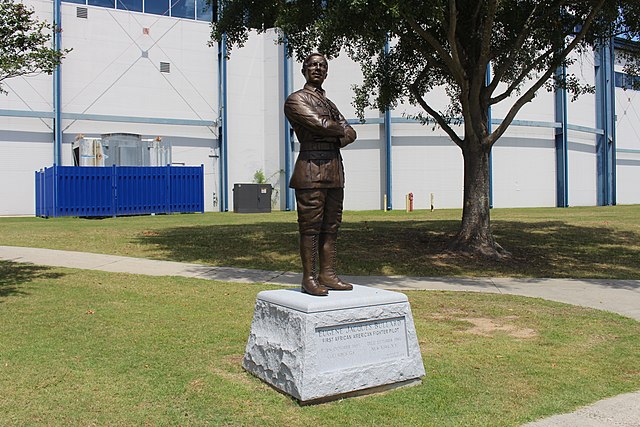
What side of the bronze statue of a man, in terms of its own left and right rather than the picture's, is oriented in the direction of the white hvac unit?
back

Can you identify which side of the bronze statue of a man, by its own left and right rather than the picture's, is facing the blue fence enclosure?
back

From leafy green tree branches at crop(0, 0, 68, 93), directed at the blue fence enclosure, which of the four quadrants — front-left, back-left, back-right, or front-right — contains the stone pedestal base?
back-right

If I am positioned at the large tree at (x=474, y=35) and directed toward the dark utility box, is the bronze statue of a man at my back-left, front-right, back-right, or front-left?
back-left

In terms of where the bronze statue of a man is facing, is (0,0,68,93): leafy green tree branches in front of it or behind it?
behind

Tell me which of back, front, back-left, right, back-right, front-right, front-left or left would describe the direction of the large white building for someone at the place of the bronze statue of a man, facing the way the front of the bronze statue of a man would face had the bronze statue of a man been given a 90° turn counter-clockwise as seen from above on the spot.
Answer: front-left

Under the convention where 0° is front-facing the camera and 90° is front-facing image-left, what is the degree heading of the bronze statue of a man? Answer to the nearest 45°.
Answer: approximately 315°
